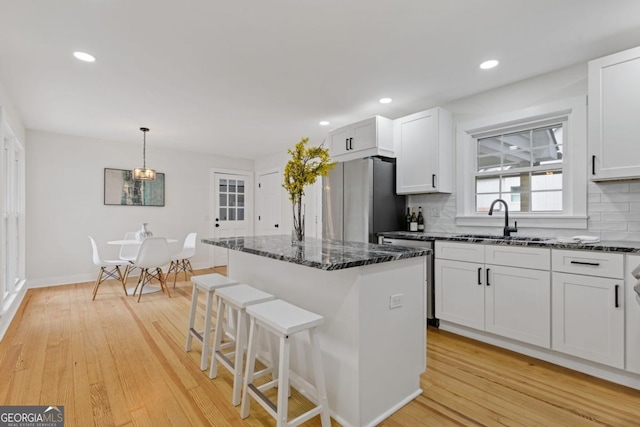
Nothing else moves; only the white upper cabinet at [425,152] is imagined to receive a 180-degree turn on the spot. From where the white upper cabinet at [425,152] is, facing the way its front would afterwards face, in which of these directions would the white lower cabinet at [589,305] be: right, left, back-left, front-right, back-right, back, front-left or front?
right

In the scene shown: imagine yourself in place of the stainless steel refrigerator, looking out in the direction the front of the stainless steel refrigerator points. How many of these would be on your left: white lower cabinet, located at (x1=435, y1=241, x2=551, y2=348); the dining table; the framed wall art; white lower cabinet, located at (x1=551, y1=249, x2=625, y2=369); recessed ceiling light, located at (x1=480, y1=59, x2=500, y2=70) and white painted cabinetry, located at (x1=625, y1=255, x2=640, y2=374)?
4

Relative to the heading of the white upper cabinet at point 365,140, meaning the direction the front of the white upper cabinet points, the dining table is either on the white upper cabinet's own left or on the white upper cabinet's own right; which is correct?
on the white upper cabinet's own right

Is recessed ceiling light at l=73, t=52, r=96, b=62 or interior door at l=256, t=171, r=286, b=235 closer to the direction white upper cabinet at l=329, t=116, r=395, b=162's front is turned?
the recessed ceiling light

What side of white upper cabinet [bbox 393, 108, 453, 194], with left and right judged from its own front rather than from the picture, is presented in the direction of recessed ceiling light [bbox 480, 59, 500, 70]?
left

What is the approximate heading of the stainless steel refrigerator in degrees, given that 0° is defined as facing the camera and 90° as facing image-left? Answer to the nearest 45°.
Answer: approximately 45°

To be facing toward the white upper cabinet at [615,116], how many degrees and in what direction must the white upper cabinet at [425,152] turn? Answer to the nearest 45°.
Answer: approximately 90° to its left

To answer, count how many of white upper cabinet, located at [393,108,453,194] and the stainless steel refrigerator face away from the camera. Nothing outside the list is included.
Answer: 0

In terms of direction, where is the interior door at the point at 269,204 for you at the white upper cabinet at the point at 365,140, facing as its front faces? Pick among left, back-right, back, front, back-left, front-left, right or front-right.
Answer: right

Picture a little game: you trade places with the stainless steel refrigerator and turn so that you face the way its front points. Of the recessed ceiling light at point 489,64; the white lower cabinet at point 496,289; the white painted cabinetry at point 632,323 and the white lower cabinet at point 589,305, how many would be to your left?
4

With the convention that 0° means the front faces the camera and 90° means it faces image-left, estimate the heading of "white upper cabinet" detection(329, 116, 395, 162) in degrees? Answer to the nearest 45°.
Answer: approximately 45°

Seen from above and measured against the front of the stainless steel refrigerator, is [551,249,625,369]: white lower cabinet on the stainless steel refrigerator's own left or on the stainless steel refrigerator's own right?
on the stainless steel refrigerator's own left

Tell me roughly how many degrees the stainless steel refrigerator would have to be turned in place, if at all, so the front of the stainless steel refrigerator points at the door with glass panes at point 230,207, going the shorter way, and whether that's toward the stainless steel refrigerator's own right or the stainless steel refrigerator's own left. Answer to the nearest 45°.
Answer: approximately 90° to the stainless steel refrigerator's own right
